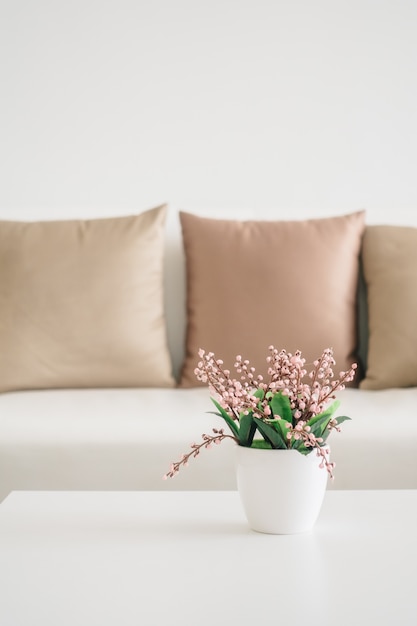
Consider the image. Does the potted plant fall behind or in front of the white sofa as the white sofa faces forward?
in front

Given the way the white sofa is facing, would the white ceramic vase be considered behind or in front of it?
in front

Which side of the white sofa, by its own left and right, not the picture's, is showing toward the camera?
front

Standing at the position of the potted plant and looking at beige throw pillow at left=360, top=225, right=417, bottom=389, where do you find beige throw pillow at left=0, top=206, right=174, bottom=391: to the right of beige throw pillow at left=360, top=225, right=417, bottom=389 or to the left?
left
